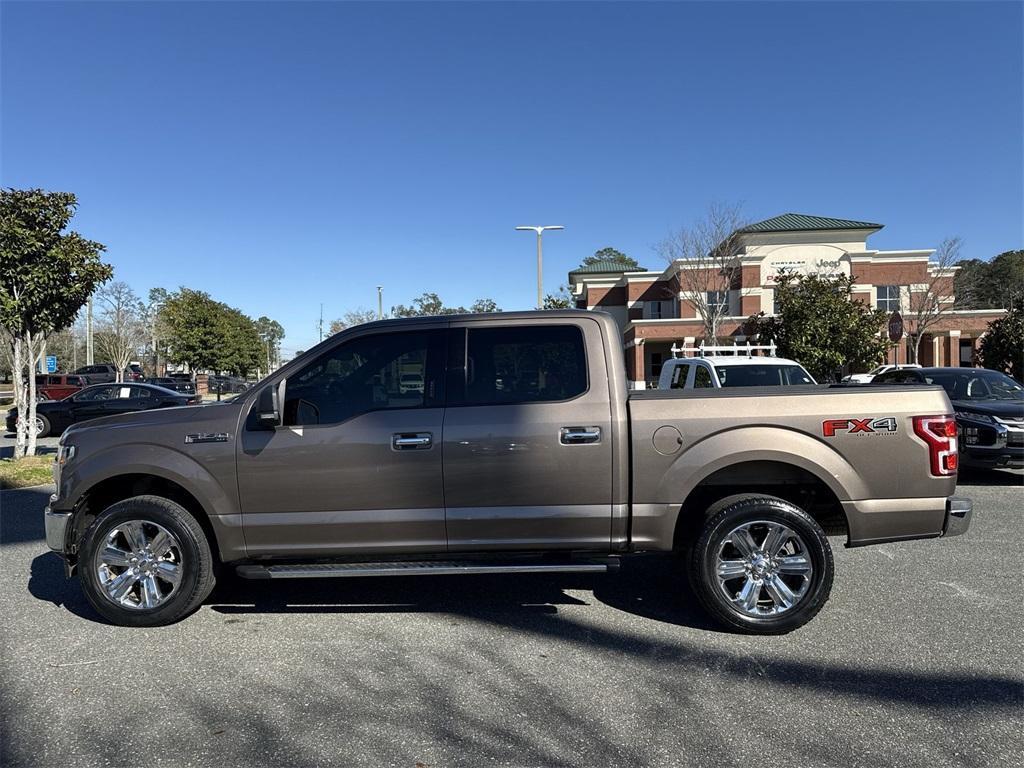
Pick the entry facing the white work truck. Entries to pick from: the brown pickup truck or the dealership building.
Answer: the dealership building

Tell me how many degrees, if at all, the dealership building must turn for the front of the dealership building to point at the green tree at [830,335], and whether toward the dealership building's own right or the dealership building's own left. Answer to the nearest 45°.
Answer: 0° — it already faces it

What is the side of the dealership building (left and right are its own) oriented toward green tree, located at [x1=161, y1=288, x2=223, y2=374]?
right

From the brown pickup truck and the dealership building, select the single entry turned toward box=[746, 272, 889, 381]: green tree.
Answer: the dealership building

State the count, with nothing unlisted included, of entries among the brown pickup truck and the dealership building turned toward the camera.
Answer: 1

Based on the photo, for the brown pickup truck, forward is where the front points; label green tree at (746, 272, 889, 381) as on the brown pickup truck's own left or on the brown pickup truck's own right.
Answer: on the brown pickup truck's own right

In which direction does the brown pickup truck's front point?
to the viewer's left

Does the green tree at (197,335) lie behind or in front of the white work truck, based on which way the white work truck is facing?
behind

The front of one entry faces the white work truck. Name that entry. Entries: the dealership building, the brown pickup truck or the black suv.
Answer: the dealership building

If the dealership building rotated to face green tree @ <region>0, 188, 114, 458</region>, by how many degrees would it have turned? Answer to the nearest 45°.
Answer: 0° — it already faces it

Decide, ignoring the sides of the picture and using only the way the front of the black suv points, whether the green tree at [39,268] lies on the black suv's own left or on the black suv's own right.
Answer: on the black suv's own right

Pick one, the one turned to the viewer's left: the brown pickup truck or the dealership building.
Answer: the brown pickup truck
